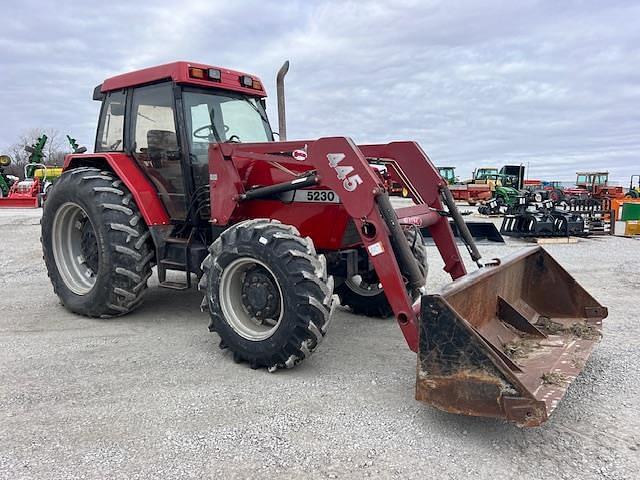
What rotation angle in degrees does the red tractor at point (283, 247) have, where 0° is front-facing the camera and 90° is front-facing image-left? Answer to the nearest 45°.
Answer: approximately 315°

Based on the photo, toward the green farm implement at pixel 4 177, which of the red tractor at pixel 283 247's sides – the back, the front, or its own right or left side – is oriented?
back
